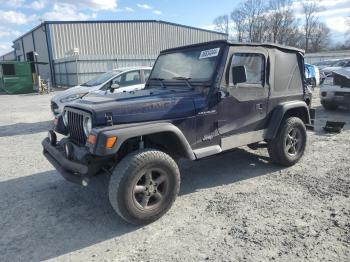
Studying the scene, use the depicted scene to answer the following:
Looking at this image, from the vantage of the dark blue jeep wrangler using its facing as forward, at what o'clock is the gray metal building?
The gray metal building is roughly at 4 o'clock from the dark blue jeep wrangler.

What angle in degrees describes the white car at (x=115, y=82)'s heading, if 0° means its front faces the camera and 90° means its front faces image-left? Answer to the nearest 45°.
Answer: approximately 45°

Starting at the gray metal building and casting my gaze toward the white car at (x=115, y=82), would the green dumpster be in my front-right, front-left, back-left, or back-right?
front-right

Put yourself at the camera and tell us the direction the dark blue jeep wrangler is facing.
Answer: facing the viewer and to the left of the viewer

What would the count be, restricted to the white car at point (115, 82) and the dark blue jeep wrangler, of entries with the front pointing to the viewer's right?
0

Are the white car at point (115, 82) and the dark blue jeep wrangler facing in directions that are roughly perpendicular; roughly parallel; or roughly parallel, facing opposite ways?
roughly parallel

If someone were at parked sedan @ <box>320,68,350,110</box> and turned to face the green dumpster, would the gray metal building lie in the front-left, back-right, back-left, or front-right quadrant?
front-right

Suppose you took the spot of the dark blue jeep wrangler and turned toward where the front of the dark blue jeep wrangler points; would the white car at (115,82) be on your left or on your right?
on your right

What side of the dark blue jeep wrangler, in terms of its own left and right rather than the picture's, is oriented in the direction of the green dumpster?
right
